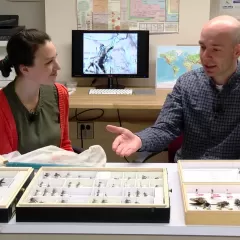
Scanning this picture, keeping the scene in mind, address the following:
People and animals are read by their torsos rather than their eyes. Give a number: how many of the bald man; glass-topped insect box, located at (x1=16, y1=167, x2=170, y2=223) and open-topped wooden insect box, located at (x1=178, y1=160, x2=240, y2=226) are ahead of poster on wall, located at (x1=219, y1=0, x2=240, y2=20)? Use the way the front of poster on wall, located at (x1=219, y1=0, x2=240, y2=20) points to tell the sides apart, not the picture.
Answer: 3

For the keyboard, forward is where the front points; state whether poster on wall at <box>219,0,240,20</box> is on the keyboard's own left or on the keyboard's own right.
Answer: on the keyboard's own left

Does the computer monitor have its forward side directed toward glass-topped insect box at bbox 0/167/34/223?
yes

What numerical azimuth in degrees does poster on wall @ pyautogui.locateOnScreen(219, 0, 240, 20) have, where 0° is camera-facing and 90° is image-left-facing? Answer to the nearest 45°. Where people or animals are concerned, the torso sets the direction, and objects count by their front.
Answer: approximately 0°

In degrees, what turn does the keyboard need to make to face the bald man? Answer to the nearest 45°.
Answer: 0° — it already faces them

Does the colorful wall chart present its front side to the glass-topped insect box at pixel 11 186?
yes

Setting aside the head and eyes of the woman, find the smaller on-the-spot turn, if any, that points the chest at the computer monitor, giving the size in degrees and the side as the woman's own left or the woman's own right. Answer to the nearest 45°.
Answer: approximately 90° to the woman's own left

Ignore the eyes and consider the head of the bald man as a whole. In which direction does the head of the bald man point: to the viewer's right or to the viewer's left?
to the viewer's left
